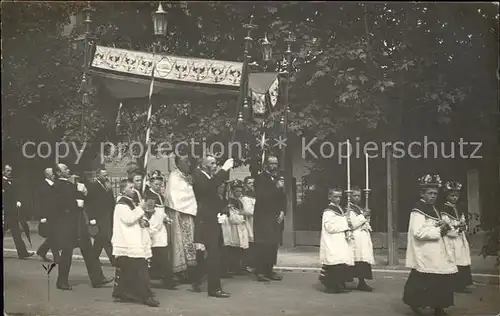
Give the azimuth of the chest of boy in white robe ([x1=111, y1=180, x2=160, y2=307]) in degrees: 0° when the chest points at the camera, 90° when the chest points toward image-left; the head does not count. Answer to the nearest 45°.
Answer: approximately 270°

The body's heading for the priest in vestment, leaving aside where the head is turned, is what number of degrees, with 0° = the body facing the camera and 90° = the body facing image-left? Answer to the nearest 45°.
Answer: approximately 315°

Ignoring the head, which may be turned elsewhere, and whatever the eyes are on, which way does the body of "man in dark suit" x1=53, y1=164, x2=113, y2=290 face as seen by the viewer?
to the viewer's right
